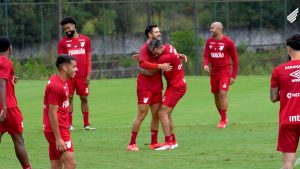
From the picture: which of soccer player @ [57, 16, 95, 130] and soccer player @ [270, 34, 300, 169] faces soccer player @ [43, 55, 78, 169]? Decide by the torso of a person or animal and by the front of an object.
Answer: soccer player @ [57, 16, 95, 130]

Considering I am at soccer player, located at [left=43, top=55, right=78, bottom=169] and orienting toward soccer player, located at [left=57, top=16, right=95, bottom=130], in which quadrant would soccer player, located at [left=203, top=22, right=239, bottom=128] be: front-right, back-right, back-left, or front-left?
front-right

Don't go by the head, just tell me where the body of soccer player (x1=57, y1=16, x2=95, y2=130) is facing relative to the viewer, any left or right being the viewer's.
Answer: facing the viewer

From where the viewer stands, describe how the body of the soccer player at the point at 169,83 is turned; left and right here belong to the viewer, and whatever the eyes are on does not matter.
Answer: facing to the left of the viewer

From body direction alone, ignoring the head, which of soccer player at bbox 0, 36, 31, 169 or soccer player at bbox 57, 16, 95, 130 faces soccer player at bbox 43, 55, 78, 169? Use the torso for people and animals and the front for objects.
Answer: soccer player at bbox 57, 16, 95, 130

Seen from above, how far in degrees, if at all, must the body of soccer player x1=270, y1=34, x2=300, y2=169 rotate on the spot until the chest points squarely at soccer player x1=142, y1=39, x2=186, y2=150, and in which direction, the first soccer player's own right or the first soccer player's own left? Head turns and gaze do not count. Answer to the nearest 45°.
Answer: approximately 45° to the first soccer player's own left

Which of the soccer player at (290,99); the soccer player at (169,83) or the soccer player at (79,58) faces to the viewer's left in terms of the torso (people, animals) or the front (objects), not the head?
the soccer player at (169,83)

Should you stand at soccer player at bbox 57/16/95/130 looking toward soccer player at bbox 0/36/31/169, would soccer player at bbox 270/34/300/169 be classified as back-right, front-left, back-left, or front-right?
front-left

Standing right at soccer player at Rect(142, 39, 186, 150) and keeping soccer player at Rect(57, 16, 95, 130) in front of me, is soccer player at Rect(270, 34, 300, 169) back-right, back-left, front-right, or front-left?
back-left

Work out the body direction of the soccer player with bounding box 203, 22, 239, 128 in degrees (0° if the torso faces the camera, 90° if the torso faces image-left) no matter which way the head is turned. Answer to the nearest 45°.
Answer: approximately 45°

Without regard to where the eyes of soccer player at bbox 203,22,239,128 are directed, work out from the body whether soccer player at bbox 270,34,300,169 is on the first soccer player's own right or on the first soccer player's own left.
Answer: on the first soccer player's own left
